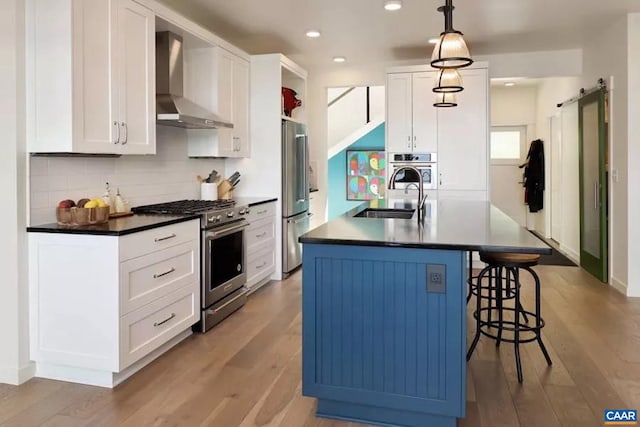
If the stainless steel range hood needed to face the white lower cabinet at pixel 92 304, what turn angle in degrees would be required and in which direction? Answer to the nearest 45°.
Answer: approximately 45° to its right

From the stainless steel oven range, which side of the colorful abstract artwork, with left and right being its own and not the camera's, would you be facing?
front

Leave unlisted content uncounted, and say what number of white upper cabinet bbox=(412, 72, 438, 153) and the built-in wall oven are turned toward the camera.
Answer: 2

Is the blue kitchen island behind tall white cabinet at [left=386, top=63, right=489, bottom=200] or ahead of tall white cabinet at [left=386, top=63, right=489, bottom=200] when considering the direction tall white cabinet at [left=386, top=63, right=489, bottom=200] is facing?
ahead

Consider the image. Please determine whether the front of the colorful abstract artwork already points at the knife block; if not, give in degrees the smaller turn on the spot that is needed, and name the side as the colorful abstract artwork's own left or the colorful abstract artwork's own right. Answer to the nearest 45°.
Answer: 0° — it already faces it

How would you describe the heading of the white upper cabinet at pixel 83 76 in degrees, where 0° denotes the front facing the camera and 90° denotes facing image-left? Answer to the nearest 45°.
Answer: approximately 315°

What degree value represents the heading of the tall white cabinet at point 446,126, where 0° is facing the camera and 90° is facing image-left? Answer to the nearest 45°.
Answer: approximately 0°

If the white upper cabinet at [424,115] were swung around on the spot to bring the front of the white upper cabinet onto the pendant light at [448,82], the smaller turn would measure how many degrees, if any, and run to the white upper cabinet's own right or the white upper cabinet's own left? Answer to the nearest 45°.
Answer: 0° — it already faces it

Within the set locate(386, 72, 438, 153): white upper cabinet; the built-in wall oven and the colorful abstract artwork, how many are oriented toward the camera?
3

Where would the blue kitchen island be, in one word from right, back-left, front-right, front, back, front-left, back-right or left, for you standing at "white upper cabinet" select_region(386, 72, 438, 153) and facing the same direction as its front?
front

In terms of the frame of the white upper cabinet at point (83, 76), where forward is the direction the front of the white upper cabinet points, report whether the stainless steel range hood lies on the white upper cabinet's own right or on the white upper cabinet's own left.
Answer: on the white upper cabinet's own left

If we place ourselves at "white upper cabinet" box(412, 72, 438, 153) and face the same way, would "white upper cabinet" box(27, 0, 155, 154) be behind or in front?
in front
